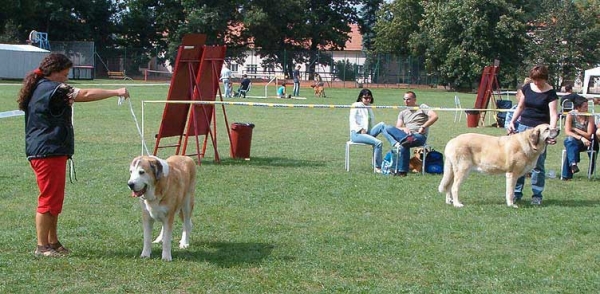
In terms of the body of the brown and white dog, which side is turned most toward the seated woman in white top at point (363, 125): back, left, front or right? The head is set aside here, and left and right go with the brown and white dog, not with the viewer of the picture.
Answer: back

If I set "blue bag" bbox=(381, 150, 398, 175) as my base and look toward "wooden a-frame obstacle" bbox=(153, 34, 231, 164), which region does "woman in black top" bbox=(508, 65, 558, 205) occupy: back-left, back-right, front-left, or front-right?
back-left

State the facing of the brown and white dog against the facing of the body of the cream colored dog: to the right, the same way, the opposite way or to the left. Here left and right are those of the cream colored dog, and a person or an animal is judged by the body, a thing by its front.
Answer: to the right

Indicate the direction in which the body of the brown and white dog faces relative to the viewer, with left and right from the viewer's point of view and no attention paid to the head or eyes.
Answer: facing the viewer and to the left of the viewer

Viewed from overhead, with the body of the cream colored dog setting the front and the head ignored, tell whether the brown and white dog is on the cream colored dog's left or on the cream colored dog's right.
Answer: on the cream colored dog's right

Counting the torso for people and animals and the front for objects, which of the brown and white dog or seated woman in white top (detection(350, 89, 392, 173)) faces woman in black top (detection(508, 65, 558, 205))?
the seated woman in white top

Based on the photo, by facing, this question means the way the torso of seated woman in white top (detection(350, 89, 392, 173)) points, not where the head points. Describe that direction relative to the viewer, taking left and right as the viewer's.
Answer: facing the viewer and to the right of the viewer

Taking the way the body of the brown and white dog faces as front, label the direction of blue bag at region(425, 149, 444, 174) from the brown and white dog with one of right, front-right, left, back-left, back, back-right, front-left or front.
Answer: back

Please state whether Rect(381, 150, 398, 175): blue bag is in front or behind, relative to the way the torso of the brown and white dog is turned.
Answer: behind

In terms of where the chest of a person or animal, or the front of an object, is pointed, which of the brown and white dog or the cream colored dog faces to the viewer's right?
the cream colored dog

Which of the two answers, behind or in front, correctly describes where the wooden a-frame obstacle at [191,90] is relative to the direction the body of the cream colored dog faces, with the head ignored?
behind

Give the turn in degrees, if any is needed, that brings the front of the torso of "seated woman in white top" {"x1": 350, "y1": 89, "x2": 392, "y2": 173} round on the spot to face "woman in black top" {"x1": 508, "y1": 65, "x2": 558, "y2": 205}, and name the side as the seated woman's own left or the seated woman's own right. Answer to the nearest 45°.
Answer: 0° — they already face them

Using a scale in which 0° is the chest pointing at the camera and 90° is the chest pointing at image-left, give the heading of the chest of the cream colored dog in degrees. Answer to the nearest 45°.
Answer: approximately 270°

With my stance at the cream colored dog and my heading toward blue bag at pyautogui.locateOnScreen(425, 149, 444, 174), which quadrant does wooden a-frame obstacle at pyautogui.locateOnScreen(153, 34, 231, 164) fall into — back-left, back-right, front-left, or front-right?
front-left

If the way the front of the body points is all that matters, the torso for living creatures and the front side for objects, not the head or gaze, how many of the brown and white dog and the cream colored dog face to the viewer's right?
1
